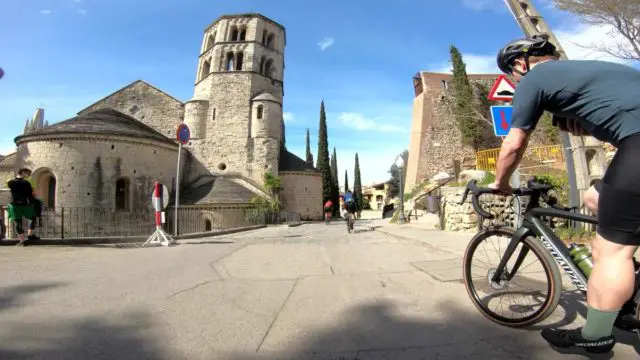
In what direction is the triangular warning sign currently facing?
toward the camera

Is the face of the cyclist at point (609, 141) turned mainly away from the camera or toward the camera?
away from the camera

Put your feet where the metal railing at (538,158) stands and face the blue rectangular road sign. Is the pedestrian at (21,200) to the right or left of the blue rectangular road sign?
right

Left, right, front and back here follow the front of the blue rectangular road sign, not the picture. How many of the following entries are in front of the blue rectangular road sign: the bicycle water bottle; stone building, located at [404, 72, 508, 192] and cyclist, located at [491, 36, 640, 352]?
2

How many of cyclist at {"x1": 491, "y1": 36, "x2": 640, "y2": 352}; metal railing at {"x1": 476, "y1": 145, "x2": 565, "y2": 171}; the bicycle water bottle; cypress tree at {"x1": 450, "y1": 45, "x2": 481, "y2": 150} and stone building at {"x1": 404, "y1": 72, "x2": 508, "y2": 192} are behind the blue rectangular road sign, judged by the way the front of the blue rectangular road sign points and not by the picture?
3

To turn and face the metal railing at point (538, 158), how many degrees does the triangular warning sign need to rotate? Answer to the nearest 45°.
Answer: approximately 180°

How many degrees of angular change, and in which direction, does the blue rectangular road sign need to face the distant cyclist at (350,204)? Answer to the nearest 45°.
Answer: approximately 135° to its right

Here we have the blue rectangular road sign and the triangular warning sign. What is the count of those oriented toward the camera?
2

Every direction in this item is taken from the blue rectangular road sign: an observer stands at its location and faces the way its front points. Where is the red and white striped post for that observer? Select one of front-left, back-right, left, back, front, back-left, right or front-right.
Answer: right

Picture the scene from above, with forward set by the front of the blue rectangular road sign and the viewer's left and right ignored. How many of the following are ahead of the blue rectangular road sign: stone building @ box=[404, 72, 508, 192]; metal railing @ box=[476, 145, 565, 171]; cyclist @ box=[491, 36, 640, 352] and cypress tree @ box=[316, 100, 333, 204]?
1

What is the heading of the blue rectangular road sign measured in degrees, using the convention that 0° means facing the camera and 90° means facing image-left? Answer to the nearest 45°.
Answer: approximately 0°

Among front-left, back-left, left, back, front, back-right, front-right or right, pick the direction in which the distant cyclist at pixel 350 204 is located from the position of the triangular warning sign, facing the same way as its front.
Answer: back-right

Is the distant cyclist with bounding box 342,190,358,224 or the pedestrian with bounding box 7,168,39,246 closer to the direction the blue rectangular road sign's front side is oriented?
the pedestrian
